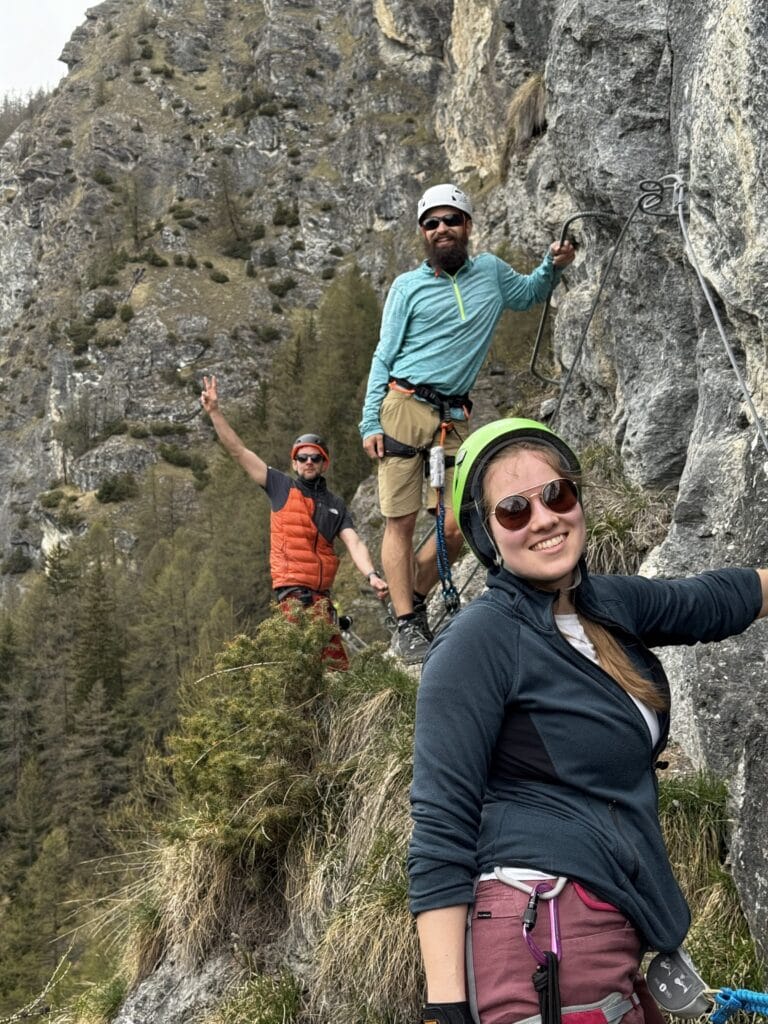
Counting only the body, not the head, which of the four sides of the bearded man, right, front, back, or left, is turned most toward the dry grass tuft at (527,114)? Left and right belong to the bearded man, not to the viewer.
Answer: back

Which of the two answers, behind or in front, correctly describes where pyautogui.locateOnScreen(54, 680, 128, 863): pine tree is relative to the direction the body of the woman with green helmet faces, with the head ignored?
behind

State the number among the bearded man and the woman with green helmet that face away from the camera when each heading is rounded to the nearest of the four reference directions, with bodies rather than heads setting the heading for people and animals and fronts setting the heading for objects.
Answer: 0

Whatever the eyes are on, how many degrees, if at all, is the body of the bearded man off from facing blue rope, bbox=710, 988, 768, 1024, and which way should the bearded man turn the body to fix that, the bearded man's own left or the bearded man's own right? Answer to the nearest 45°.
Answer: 0° — they already face it

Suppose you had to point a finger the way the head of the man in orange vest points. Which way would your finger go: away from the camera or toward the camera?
toward the camera

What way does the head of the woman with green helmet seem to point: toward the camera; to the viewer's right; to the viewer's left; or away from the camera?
toward the camera

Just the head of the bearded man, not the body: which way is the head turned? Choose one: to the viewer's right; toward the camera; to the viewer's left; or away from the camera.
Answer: toward the camera

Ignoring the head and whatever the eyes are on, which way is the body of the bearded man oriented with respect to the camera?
toward the camera

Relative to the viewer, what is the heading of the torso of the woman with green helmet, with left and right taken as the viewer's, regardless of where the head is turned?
facing the viewer and to the right of the viewer

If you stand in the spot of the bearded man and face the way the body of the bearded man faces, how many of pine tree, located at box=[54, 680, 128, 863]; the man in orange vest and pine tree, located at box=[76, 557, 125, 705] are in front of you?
0
